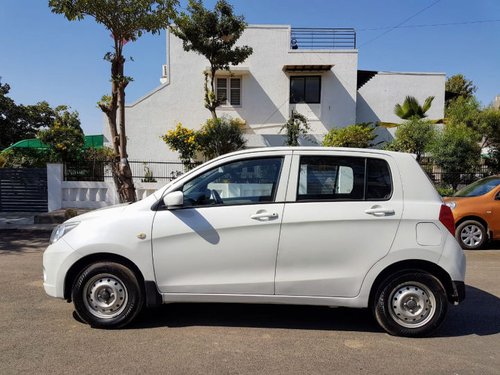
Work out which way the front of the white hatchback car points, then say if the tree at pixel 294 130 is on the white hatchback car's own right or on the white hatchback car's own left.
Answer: on the white hatchback car's own right

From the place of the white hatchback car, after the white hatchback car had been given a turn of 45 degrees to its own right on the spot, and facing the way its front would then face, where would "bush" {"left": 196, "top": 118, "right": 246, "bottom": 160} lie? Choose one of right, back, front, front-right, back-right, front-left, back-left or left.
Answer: front-right

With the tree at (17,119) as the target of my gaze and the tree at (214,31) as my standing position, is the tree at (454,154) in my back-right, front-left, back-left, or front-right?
back-right

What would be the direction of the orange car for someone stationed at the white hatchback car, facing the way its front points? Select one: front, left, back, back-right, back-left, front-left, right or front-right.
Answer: back-right

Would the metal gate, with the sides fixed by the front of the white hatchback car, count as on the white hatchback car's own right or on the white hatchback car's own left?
on the white hatchback car's own right

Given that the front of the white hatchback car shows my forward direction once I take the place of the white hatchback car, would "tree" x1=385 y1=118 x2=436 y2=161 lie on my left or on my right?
on my right

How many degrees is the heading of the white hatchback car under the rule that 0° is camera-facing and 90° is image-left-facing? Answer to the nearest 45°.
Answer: approximately 90°

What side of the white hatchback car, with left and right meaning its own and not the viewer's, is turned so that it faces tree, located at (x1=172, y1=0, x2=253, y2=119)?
right

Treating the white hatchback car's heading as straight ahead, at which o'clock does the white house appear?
The white house is roughly at 3 o'clock from the white hatchback car.

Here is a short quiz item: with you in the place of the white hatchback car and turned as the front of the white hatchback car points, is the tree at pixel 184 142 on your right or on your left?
on your right

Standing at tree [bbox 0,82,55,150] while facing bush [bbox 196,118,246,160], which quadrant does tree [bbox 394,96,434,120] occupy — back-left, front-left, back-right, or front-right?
front-left
